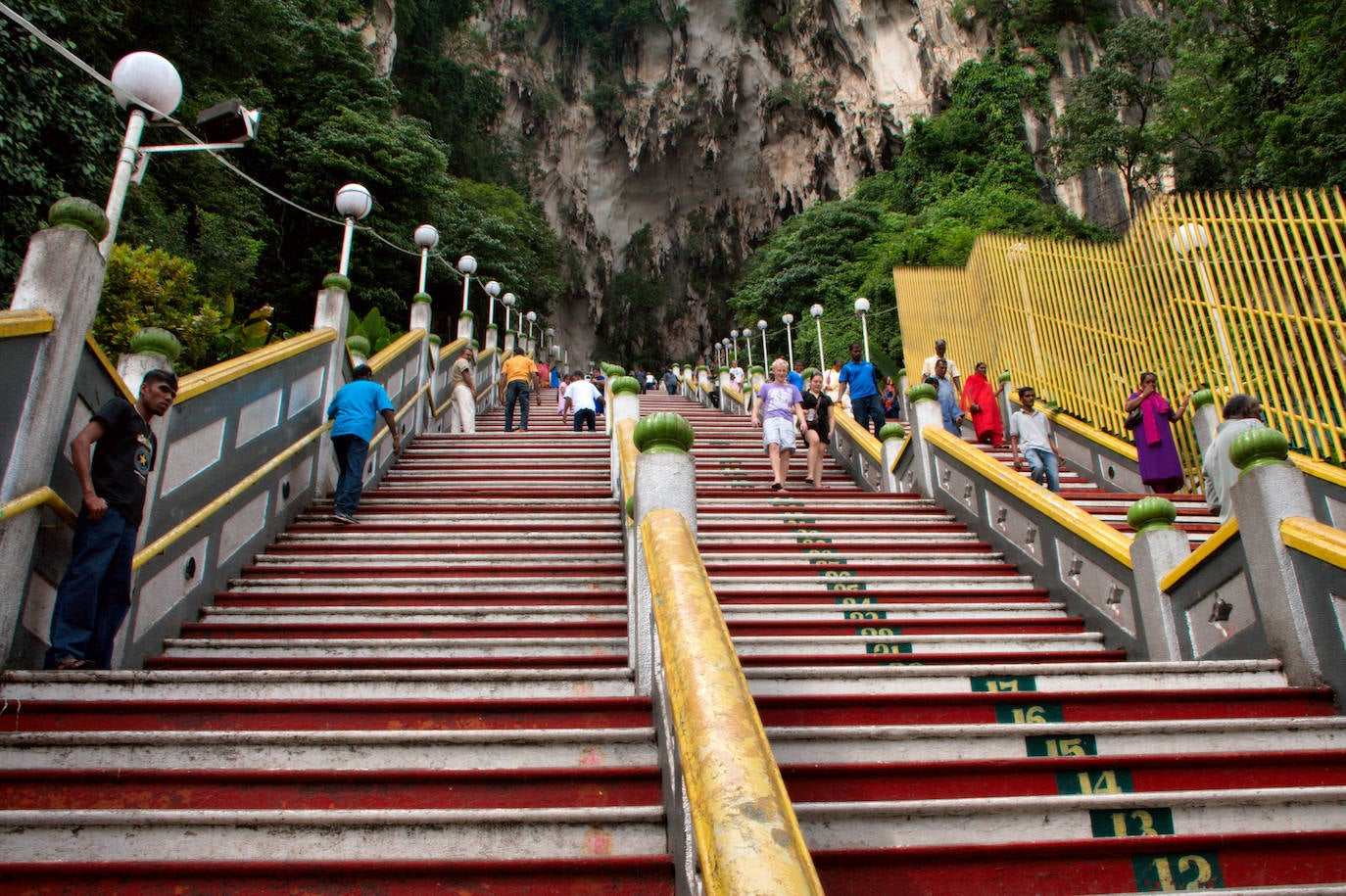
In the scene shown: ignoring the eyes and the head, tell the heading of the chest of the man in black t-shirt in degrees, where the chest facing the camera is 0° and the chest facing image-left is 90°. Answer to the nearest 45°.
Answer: approximately 315°

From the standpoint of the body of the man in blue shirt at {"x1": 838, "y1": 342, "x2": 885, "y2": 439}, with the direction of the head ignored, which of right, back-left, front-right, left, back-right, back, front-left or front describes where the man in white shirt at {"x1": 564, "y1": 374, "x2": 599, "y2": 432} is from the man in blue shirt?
right

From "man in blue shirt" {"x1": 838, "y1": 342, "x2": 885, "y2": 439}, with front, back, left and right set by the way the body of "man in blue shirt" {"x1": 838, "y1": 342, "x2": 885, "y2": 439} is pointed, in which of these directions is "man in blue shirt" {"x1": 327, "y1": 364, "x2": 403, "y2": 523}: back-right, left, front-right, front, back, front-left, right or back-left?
front-right

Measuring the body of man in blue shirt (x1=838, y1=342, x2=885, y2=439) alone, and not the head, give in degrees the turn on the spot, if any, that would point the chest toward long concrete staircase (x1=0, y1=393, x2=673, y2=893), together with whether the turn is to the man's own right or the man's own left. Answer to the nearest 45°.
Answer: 0° — they already face it

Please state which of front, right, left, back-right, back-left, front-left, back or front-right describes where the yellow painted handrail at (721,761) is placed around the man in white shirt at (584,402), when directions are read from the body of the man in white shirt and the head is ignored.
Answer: back

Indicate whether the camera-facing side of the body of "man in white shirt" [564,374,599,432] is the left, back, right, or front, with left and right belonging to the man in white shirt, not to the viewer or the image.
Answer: back

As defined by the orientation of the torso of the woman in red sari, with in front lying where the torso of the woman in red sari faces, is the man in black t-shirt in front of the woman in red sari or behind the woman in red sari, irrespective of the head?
in front
